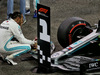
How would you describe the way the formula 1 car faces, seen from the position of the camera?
facing the viewer and to the left of the viewer
